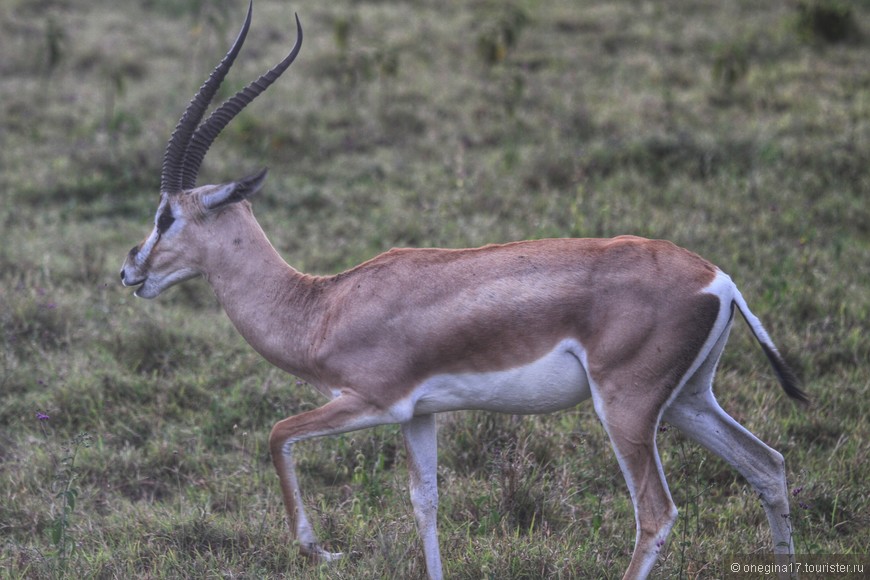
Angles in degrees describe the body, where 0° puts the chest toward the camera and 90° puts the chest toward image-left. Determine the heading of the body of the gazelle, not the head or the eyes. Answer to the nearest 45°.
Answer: approximately 90°
